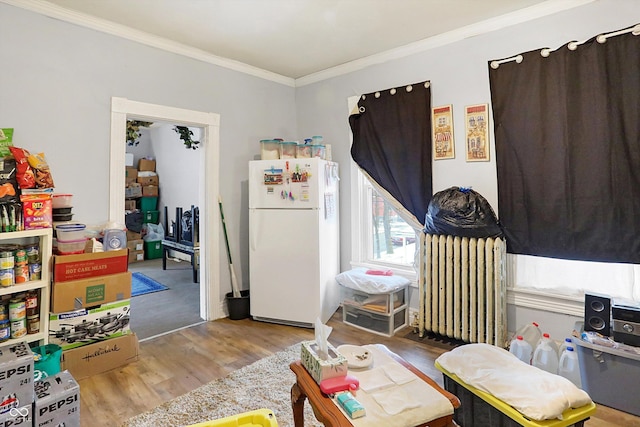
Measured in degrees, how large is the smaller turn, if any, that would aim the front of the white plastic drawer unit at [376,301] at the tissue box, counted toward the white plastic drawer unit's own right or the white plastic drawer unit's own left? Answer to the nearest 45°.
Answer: approximately 45° to the white plastic drawer unit's own left

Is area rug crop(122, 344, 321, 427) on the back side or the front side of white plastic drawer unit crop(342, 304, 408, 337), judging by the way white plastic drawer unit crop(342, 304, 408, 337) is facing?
on the front side

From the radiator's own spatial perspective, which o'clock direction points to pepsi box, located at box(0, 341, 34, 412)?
The pepsi box is roughly at 12 o'clock from the radiator.

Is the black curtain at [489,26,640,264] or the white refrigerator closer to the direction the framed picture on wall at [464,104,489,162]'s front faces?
the white refrigerator

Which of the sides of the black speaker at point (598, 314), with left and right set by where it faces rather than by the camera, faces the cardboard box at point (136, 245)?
right

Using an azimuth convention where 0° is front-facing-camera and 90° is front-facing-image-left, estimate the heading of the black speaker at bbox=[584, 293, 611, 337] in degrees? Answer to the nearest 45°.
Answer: approximately 0°

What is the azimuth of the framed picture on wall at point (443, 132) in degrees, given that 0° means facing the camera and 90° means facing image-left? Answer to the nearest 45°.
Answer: approximately 45°

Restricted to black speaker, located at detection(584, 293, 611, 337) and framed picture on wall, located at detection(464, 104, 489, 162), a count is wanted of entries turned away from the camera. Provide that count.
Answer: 0

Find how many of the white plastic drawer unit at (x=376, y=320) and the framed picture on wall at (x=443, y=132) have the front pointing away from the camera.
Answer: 0
